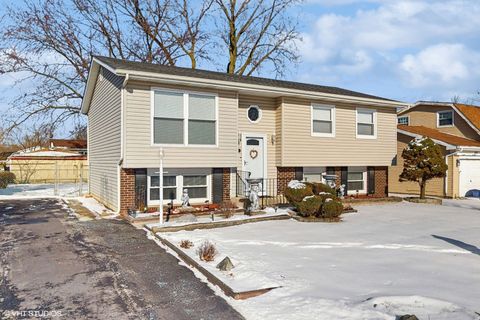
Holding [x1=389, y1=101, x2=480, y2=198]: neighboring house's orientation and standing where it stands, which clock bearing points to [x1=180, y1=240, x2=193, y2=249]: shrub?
The shrub is roughly at 2 o'clock from the neighboring house.

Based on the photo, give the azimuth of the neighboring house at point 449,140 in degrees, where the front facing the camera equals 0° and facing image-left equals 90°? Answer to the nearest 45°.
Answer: approximately 315°

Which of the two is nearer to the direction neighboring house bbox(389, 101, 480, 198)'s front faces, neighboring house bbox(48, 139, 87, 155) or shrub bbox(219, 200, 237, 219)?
the shrub

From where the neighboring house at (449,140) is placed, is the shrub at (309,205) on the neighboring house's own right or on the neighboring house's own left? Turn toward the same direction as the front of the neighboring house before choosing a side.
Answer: on the neighboring house's own right

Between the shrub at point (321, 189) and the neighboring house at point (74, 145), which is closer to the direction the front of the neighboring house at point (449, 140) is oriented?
the shrub

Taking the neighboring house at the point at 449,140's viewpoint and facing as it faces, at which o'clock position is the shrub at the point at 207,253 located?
The shrub is roughly at 2 o'clock from the neighboring house.

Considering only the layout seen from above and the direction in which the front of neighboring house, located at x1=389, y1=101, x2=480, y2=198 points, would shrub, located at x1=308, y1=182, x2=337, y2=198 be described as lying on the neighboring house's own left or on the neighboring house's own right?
on the neighboring house's own right

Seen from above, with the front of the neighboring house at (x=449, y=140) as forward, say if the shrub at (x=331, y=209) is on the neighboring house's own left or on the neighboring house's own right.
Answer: on the neighboring house's own right
